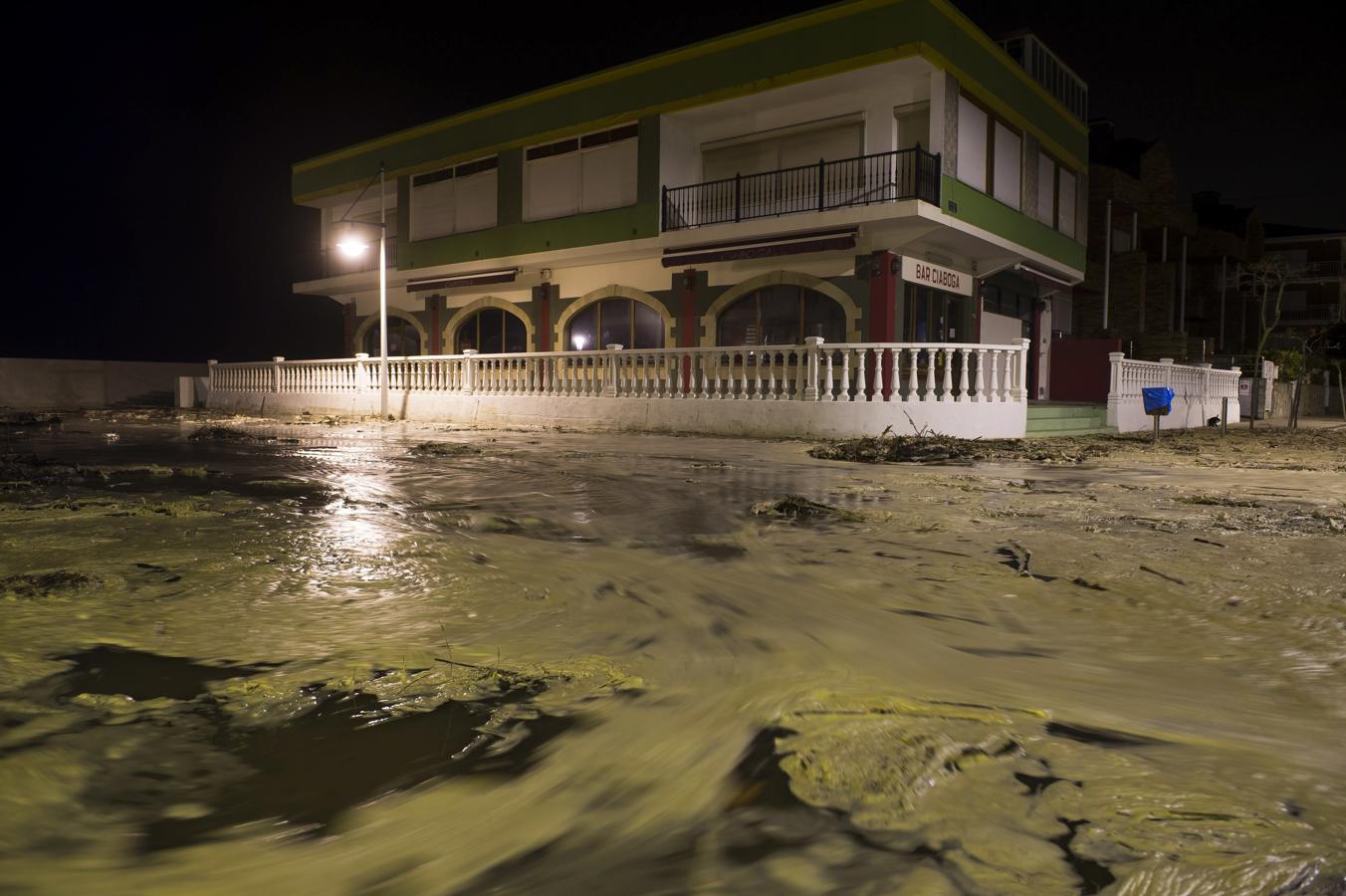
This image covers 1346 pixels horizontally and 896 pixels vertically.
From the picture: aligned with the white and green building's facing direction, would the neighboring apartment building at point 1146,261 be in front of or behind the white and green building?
behind

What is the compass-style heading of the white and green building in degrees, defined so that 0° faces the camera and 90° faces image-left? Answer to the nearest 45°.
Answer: approximately 45°

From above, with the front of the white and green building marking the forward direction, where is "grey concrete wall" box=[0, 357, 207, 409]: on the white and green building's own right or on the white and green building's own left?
on the white and green building's own right

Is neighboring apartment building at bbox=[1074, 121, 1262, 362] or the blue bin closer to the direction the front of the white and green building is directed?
the blue bin

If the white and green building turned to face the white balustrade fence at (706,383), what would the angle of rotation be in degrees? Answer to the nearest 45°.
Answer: approximately 45° to its left

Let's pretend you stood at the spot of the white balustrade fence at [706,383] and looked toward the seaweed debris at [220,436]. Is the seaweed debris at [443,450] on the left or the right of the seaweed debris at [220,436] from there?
left

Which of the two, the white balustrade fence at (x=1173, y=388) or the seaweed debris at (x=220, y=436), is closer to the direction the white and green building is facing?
the seaweed debris

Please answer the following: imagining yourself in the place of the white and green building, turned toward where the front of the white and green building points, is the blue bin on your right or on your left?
on your left

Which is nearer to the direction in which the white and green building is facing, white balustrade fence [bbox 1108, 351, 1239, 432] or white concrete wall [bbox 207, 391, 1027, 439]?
the white concrete wall
